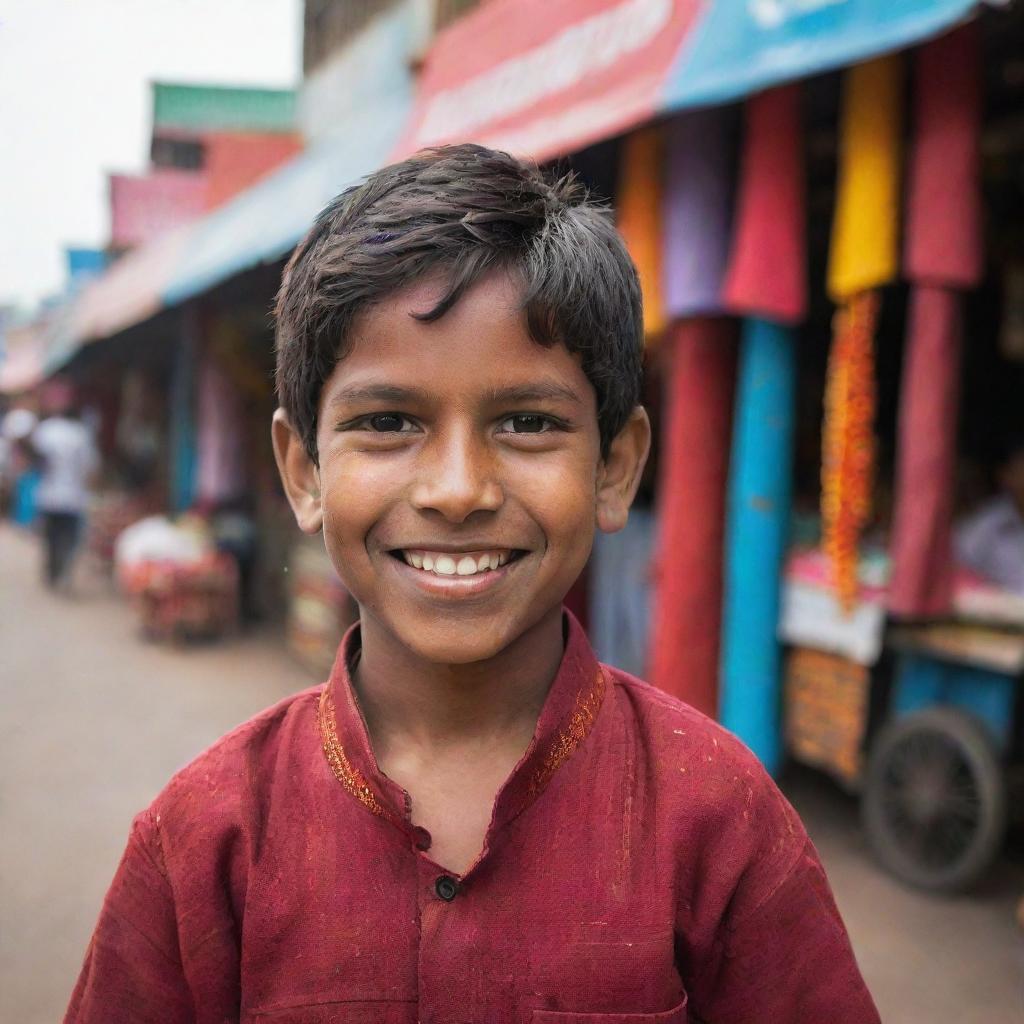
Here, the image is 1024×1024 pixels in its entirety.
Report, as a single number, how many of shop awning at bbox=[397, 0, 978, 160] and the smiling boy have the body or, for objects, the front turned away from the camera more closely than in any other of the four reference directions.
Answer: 0

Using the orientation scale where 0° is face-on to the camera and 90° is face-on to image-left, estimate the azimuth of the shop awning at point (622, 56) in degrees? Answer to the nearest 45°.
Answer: approximately 45°

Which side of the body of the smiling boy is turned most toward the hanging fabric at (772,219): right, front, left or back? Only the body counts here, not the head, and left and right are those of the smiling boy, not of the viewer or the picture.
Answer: back

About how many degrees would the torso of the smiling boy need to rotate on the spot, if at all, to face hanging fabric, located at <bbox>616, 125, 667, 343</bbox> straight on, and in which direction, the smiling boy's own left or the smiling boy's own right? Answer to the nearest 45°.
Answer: approximately 180°

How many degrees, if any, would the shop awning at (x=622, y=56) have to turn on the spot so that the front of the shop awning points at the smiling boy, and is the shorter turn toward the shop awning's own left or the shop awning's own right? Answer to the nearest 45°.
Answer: approximately 45° to the shop awning's own left

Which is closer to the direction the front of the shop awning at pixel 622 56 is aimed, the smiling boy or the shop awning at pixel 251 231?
the smiling boy

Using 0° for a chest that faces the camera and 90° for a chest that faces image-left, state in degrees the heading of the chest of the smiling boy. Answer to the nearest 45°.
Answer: approximately 0°

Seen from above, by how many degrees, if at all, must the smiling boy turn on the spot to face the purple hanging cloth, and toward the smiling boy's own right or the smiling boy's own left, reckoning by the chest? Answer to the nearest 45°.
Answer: approximately 180°

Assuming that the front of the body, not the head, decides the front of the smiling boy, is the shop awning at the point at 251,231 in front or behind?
behind

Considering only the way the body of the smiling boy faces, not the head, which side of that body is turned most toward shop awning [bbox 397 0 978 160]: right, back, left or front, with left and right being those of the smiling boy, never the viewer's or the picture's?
back

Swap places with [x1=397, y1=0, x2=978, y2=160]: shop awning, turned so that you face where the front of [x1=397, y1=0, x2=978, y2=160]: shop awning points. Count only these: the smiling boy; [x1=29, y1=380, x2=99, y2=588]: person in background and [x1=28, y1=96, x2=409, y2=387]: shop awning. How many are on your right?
2
